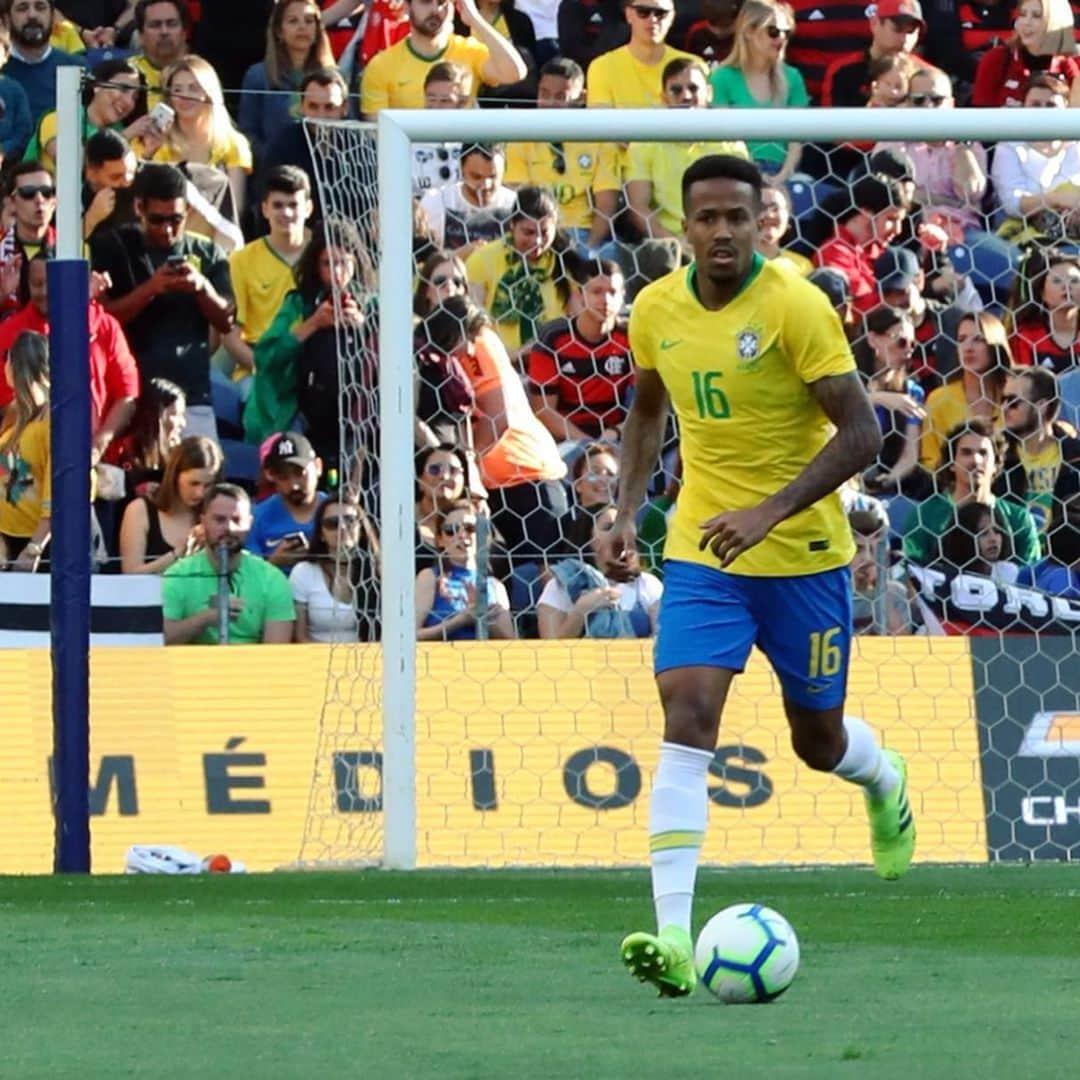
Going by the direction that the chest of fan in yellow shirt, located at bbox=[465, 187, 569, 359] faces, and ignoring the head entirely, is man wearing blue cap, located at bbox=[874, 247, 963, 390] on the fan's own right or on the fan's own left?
on the fan's own left

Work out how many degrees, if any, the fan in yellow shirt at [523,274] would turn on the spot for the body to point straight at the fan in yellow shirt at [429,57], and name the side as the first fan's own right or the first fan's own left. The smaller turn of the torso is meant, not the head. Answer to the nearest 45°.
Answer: approximately 180°

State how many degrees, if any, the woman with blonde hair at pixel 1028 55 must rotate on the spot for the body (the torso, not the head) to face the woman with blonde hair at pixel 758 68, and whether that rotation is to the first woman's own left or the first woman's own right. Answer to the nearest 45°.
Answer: approximately 45° to the first woman's own right

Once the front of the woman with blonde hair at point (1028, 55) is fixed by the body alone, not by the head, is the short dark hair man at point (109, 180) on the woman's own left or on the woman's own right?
on the woman's own right
